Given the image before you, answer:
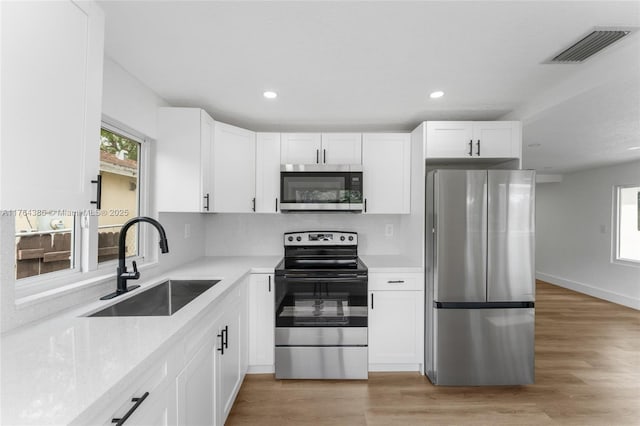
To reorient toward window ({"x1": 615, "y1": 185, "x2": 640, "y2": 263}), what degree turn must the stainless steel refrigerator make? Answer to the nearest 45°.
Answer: approximately 135° to its left

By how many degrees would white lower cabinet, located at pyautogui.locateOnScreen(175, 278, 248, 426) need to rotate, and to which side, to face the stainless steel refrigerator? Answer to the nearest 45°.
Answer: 0° — it already faces it

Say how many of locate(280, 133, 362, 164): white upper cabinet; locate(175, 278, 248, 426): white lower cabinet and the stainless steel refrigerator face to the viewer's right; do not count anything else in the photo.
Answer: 1

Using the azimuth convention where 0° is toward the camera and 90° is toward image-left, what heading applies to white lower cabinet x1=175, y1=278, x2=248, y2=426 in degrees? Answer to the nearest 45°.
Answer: approximately 270°

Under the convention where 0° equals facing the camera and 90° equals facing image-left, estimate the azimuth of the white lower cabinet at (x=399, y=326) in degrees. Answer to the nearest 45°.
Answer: approximately 0°

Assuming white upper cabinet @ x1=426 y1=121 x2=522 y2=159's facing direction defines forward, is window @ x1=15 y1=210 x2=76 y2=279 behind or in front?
in front

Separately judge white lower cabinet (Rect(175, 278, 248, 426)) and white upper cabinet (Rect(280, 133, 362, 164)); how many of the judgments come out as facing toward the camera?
1

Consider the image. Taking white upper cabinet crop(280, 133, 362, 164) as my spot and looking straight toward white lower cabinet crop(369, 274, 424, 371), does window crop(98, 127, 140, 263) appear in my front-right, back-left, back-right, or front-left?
back-right

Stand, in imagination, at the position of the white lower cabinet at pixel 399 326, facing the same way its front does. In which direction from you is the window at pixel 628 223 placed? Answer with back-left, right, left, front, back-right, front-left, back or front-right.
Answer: back-left
